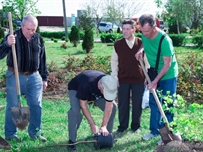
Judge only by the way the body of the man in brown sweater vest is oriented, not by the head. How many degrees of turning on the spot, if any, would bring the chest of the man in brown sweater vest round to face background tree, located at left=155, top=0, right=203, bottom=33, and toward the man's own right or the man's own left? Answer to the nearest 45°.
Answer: approximately 180°

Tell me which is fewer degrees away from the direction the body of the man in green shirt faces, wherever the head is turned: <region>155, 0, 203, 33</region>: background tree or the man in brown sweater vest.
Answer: the man in brown sweater vest

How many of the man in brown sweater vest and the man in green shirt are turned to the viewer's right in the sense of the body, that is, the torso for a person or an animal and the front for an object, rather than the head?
0

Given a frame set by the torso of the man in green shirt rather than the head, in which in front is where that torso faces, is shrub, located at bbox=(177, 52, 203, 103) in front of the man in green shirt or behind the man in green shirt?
behind

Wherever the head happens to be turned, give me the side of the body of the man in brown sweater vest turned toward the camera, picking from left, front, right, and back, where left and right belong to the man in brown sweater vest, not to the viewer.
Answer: front

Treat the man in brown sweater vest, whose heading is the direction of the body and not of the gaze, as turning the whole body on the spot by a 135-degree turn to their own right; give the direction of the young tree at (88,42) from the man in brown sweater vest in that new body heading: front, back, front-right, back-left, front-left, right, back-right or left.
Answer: front-right

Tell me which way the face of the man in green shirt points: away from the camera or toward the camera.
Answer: toward the camera

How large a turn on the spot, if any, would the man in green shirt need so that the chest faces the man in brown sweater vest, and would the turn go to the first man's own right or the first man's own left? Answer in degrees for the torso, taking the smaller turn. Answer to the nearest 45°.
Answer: approximately 90° to the first man's own right
